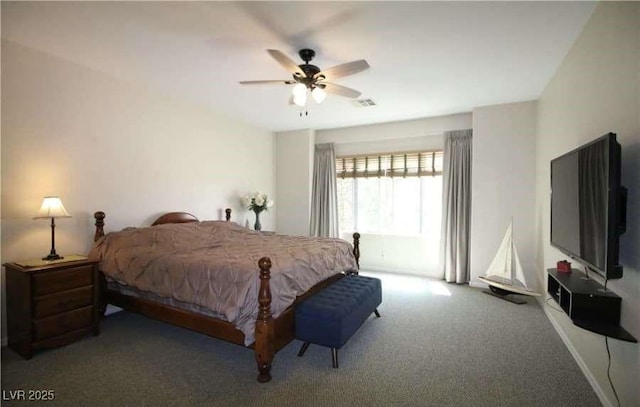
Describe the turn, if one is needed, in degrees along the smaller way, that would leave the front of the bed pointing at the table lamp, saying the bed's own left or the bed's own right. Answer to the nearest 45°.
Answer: approximately 135° to the bed's own right

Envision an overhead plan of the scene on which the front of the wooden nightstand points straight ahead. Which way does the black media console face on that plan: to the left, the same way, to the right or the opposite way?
the opposite way

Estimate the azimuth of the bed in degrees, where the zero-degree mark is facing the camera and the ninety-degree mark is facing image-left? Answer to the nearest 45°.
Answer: approximately 315°

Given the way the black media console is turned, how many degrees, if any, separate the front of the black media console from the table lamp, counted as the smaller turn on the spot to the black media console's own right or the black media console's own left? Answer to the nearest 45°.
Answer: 0° — it already faces it

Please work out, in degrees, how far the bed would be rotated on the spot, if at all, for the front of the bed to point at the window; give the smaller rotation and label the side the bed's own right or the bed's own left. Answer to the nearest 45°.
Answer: approximately 90° to the bed's own left
